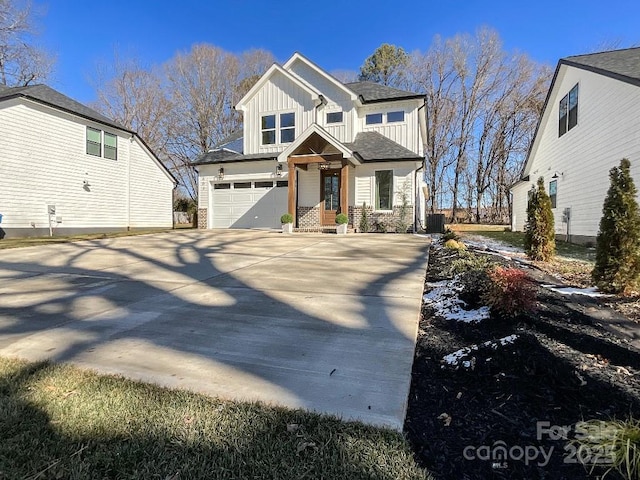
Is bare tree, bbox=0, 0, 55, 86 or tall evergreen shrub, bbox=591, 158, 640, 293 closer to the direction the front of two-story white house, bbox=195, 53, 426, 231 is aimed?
the tall evergreen shrub

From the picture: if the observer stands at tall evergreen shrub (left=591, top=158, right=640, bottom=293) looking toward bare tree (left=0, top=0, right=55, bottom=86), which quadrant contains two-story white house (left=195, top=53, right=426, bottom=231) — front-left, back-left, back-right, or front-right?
front-right

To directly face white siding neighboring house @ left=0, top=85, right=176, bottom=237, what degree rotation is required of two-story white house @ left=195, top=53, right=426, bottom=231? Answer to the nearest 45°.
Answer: approximately 90° to its right

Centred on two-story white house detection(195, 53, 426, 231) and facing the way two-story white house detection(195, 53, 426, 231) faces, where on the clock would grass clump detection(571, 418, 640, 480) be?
The grass clump is roughly at 12 o'clock from the two-story white house.

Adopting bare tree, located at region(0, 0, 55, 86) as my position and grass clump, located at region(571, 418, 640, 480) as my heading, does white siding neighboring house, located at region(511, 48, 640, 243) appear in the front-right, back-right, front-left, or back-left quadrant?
front-left

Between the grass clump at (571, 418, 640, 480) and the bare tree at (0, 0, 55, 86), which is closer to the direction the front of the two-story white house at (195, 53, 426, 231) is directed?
the grass clump

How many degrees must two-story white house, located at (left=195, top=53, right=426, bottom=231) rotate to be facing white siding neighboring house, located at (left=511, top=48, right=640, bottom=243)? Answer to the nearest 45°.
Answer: approximately 45° to its left

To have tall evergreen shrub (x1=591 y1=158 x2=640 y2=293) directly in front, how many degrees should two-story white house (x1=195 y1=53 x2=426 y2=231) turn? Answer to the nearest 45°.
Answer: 0° — it already faces it

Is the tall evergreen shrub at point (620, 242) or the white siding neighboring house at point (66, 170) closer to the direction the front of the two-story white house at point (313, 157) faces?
the tall evergreen shrub

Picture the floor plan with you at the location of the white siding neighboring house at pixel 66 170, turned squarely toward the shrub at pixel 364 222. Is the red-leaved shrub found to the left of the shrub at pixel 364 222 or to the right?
right

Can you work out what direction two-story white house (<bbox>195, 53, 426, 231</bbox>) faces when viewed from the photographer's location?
facing the viewer

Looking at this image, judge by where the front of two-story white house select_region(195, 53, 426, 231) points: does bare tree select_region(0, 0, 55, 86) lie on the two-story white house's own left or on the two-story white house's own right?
on the two-story white house's own right
